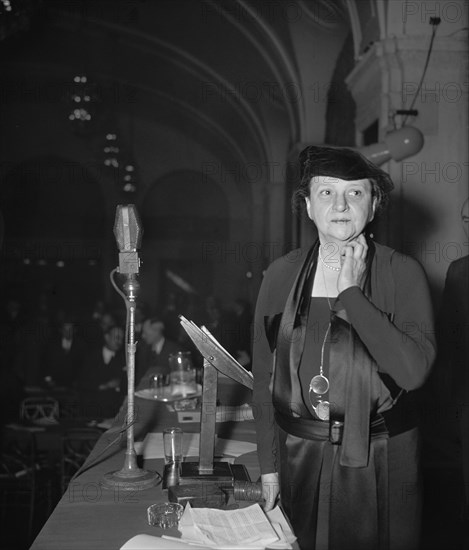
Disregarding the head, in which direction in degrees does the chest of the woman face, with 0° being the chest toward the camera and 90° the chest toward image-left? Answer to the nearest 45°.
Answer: approximately 0°

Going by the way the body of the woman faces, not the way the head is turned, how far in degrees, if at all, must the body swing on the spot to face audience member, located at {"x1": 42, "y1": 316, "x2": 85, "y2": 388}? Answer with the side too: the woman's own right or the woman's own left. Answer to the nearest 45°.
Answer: approximately 135° to the woman's own right

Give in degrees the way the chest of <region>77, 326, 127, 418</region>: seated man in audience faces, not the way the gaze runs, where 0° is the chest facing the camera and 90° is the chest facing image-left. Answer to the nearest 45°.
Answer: approximately 315°

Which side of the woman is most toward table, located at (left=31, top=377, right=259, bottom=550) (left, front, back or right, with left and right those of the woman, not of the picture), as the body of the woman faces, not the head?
right

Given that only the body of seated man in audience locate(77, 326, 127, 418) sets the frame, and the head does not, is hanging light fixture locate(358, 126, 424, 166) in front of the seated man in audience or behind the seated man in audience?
in front

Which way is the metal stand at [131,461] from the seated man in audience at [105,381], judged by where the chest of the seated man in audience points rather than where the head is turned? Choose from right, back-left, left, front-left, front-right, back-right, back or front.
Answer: front-right

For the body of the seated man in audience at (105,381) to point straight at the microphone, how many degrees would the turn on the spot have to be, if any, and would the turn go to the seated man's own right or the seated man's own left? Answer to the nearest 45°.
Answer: approximately 45° to the seated man's own right

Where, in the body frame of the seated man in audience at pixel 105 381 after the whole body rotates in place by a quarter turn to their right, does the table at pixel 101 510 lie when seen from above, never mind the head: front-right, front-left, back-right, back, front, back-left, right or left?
front-left

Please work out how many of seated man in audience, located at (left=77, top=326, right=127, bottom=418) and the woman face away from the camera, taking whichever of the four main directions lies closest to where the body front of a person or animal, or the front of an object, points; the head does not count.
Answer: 0
